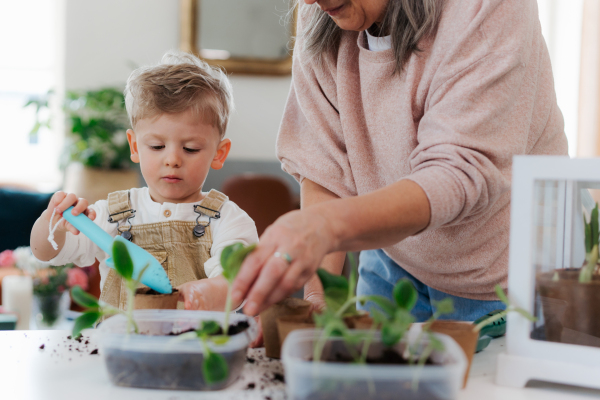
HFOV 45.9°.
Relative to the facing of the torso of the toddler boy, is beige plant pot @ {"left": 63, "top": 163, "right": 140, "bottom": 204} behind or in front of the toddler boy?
behind

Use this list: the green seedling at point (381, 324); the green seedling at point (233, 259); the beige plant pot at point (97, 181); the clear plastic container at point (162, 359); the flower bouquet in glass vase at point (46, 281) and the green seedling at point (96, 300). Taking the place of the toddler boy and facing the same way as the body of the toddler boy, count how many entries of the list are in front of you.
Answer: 4

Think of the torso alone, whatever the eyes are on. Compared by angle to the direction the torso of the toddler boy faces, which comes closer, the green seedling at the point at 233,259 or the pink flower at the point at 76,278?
the green seedling

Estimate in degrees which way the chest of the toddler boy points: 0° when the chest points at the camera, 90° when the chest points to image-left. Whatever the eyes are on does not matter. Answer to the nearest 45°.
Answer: approximately 0°

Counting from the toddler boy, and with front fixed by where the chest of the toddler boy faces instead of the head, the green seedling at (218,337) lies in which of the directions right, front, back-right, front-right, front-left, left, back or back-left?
front

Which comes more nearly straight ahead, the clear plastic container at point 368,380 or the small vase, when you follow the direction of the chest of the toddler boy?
the clear plastic container

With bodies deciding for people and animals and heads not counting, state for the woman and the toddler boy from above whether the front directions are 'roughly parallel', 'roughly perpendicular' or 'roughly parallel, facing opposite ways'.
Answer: roughly parallel

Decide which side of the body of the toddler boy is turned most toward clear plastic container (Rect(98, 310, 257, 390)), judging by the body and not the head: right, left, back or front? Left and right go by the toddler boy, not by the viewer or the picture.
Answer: front

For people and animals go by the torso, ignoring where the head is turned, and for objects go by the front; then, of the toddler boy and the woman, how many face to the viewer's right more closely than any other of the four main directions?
0

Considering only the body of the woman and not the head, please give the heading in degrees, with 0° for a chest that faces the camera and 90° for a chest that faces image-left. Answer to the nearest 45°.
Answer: approximately 45°

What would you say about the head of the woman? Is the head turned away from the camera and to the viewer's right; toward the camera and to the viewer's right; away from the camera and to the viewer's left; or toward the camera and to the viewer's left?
toward the camera and to the viewer's left
